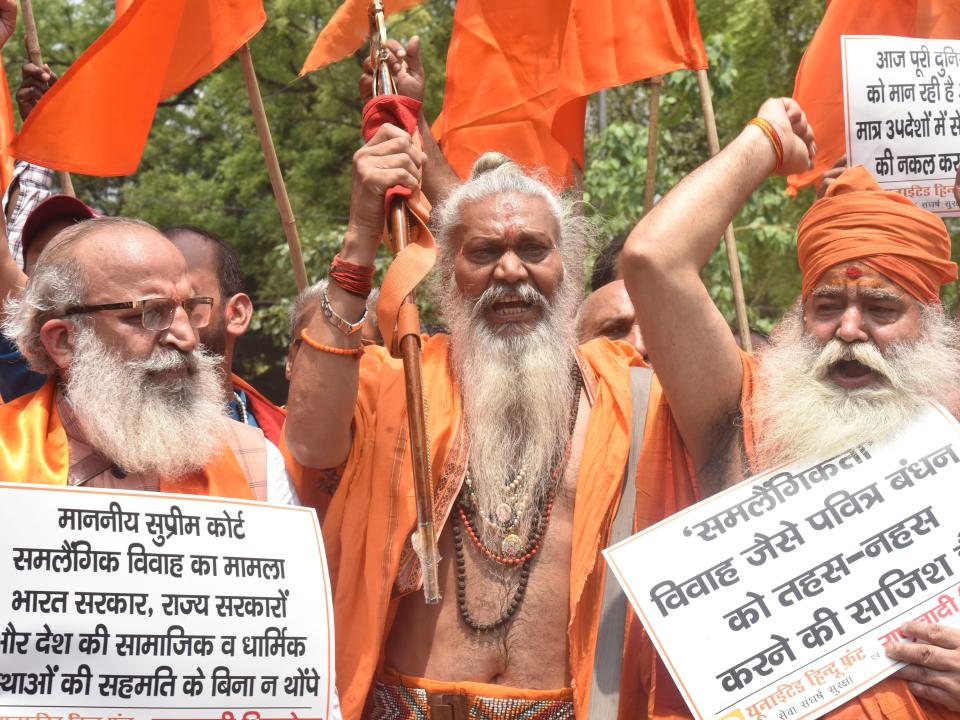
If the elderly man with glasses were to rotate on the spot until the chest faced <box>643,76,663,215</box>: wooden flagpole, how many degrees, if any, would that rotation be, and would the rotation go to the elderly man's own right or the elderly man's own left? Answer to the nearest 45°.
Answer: approximately 90° to the elderly man's own left

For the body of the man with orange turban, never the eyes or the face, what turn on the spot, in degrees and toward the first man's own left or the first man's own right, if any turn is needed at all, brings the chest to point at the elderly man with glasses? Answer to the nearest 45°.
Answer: approximately 90° to the first man's own right

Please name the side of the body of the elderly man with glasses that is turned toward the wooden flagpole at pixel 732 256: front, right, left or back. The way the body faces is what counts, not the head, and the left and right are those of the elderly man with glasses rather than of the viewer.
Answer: left

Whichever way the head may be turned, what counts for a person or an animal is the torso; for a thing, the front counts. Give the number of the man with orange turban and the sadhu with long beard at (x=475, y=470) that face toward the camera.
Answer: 2

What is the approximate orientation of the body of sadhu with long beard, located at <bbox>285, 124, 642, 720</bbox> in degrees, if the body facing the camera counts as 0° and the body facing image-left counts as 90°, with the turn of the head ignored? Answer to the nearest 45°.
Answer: approximately 0°

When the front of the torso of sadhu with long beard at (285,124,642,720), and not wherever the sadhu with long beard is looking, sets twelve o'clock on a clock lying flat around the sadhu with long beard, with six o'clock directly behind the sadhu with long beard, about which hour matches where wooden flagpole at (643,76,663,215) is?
The wooden flagpole is roughly at 7 o'clock from the sadhu with long beard.

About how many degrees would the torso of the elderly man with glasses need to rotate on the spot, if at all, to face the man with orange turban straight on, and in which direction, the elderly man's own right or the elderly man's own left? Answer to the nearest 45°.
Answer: approximately 45° to the elderly man's own left

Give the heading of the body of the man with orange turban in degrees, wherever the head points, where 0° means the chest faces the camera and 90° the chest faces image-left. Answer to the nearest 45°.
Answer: approximately 0°

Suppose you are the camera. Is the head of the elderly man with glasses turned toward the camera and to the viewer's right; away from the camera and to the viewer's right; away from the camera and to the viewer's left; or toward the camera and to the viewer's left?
toward the camera and to the viewer's right

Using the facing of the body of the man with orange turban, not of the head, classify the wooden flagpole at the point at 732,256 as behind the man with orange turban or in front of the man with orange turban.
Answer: behind
